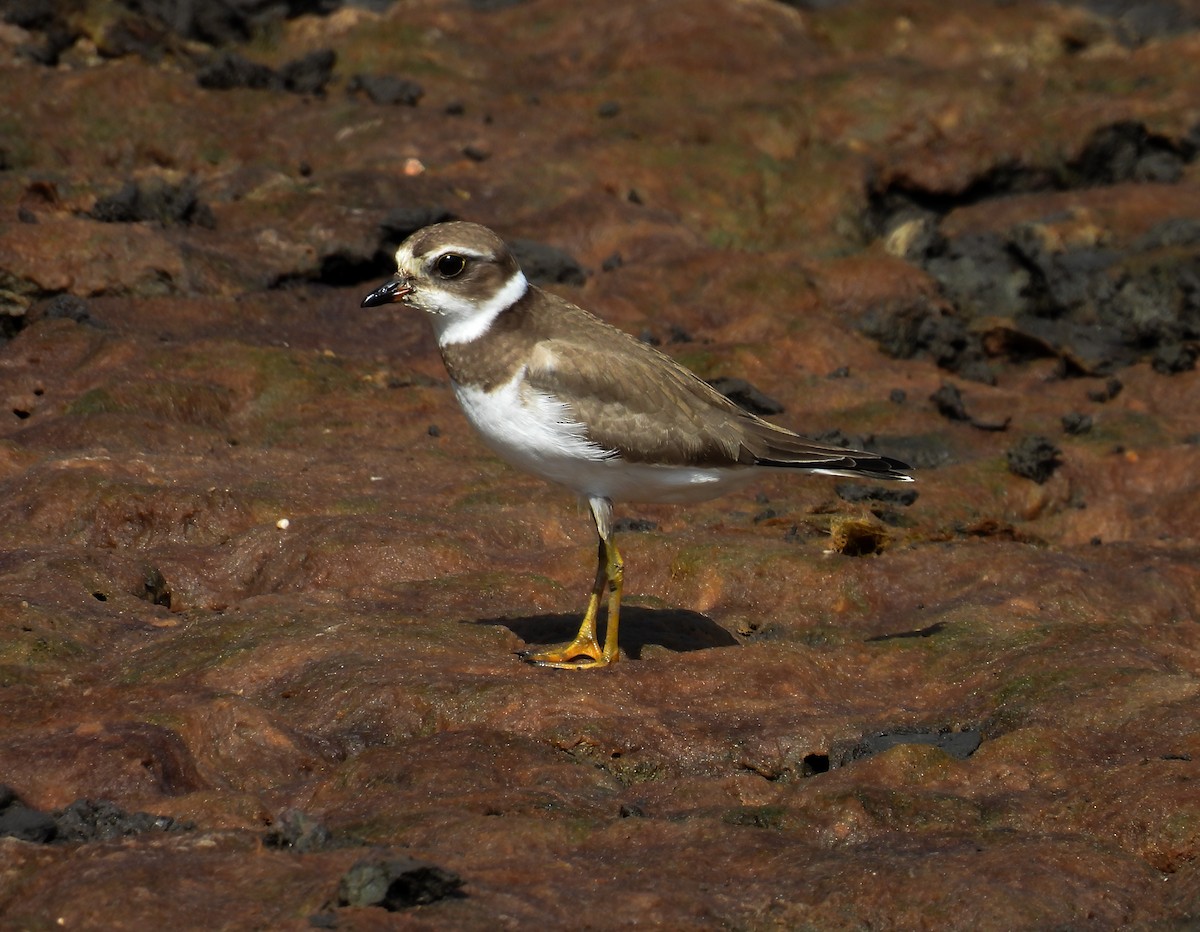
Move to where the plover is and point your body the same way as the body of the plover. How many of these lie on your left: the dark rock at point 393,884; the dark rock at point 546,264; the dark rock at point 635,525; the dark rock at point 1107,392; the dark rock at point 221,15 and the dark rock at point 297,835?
2

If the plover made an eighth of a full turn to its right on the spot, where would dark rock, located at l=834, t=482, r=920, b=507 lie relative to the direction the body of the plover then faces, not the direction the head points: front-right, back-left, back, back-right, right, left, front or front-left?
right

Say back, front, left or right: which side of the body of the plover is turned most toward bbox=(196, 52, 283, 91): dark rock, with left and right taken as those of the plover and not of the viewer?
right

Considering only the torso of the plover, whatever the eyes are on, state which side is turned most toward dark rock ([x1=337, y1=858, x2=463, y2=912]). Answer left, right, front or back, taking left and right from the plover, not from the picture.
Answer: left

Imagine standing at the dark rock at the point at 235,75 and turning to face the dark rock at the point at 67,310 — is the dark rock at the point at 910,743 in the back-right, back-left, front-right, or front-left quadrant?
front-left

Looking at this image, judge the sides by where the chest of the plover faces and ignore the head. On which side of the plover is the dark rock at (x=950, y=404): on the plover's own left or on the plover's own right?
on the plover's own right

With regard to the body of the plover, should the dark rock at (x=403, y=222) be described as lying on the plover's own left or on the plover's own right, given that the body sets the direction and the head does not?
on the plover's own right

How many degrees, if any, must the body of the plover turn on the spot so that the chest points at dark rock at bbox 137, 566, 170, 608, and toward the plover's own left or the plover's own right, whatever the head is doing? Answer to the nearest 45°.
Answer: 0° — it already faces it

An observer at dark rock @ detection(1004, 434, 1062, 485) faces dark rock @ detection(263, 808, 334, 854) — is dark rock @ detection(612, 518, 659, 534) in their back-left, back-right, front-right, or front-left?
front-right

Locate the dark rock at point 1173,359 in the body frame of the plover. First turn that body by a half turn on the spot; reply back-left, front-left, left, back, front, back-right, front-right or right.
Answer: front-left

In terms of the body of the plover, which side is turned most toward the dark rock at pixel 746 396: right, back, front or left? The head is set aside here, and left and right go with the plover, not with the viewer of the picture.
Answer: right

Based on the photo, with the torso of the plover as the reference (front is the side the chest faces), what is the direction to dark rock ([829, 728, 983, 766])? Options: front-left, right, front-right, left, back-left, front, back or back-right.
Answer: back-left

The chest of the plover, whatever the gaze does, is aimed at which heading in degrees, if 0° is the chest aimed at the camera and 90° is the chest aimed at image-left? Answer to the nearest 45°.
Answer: approximately 90°

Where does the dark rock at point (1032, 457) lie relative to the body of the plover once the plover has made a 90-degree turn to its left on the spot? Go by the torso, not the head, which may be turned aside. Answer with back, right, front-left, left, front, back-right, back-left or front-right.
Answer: back-left

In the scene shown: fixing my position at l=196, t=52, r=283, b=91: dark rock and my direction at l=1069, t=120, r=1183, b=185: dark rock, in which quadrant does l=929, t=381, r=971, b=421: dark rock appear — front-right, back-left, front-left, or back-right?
front-right

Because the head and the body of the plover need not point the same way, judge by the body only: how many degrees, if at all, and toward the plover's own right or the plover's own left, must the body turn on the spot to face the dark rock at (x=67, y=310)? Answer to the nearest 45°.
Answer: approximately 45° to the plover's own right

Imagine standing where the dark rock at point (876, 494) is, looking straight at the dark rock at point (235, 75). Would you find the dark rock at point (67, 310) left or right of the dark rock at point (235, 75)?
left
